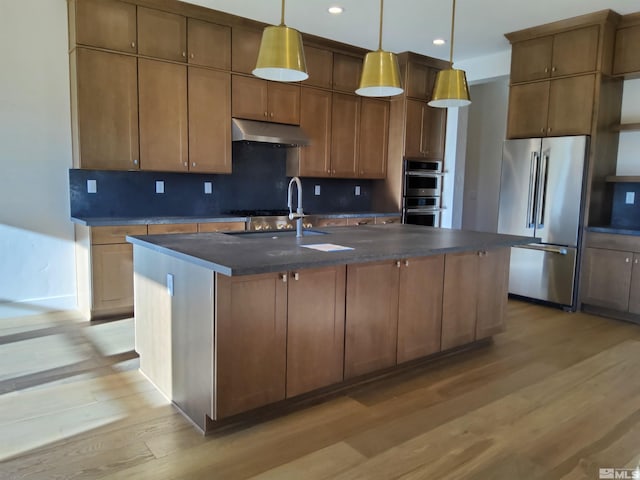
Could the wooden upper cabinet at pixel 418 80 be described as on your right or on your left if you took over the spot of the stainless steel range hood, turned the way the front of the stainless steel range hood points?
on your left

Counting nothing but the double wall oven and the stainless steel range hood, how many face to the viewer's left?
0

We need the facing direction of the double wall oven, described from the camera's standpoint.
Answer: facing the viewer and to the right of the viewer

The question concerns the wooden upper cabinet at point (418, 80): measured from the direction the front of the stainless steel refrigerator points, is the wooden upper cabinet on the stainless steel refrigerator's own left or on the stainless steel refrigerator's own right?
on the stainless steel refrigerator's own right

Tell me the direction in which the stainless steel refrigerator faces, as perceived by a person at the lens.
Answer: facing the viewer and to the left of the viewer

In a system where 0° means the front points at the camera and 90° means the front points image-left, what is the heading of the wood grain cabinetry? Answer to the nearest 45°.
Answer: approximately 315°

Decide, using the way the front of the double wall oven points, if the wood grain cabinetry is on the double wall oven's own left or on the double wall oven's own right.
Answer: on the double wall oven's own right

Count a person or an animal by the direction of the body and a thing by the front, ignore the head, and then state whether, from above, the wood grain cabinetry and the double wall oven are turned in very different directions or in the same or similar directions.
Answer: same or similar directions

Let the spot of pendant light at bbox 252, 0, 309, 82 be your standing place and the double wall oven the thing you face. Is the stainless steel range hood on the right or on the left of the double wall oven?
left

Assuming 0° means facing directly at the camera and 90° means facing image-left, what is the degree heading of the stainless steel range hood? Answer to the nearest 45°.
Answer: approximately 315°

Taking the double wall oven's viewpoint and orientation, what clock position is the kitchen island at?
The kitchen island is roughly at 2 o'clock from the double wall oven.

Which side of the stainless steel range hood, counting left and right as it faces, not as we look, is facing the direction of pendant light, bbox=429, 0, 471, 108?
front

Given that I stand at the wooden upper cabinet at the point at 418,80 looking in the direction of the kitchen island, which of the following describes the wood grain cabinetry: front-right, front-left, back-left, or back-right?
front-right

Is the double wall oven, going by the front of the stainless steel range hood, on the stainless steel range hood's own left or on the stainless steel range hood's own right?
on the stainless steel range hood's own left
